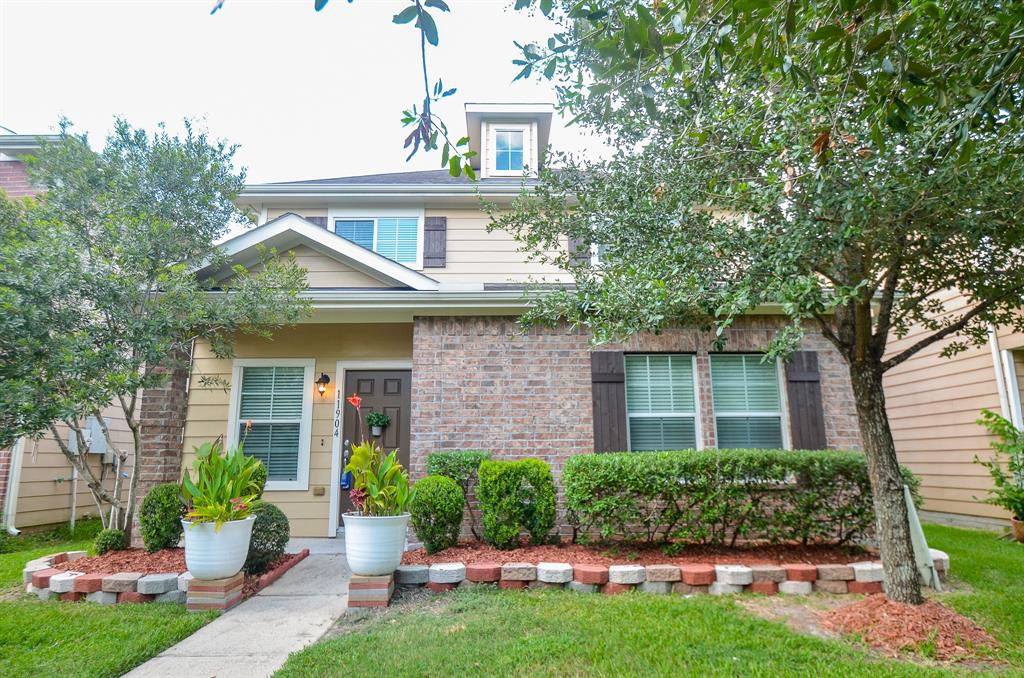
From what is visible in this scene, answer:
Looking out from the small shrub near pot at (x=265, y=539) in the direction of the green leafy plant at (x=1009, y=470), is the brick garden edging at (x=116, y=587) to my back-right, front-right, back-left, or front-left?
back-right

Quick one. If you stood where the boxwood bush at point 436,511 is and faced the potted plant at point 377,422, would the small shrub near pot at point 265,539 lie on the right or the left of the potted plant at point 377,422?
left

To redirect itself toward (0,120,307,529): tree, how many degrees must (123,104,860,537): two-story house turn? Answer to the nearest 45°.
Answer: approximately 45° to its right

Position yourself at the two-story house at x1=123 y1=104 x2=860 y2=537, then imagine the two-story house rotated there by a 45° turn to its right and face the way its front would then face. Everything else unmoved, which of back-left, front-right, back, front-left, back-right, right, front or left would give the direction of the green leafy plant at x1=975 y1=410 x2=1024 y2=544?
back-left

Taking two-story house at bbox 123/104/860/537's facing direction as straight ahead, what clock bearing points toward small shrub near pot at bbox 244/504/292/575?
The small shrub near pot is roughly at 2 o'clock from the two-story house.

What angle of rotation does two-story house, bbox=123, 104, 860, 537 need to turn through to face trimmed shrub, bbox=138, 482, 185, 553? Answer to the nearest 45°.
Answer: approximately 45° to its right

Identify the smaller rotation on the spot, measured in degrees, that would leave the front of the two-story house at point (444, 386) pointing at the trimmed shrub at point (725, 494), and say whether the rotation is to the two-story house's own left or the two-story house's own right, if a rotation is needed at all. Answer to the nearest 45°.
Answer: approximately 45° to the two-story house's own left

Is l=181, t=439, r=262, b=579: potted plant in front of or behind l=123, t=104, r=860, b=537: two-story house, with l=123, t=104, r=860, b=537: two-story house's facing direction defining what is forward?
in front

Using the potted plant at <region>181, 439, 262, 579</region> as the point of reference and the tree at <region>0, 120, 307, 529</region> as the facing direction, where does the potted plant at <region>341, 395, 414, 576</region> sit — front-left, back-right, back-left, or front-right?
back-right

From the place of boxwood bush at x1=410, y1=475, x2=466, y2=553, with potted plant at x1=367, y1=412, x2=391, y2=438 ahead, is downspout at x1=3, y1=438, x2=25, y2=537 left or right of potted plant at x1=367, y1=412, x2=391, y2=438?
left

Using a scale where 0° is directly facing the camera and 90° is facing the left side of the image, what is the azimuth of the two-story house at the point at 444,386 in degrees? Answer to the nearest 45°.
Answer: approximately 0°

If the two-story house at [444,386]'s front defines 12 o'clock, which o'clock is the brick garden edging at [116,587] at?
The brick garden edging is roughly at 2 o'clock from the two-story house.

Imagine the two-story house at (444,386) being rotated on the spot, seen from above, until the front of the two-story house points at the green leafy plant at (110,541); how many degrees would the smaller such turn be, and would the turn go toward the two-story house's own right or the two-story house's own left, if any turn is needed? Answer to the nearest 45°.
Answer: approximately 90° to the two-story house's own right

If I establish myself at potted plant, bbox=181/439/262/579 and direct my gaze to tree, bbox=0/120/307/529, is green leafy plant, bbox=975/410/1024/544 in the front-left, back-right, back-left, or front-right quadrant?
back-right

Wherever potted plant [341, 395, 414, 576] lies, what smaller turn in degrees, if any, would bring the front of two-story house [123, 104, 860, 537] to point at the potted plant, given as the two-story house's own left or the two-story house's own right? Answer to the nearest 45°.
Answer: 0° — it already faces it

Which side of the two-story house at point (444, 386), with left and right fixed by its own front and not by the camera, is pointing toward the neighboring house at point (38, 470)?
right

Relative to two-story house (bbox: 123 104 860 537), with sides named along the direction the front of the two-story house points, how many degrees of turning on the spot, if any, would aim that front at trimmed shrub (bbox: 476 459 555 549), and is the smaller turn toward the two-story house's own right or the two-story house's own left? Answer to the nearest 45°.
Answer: approximately 45° to the two-story house's own left
